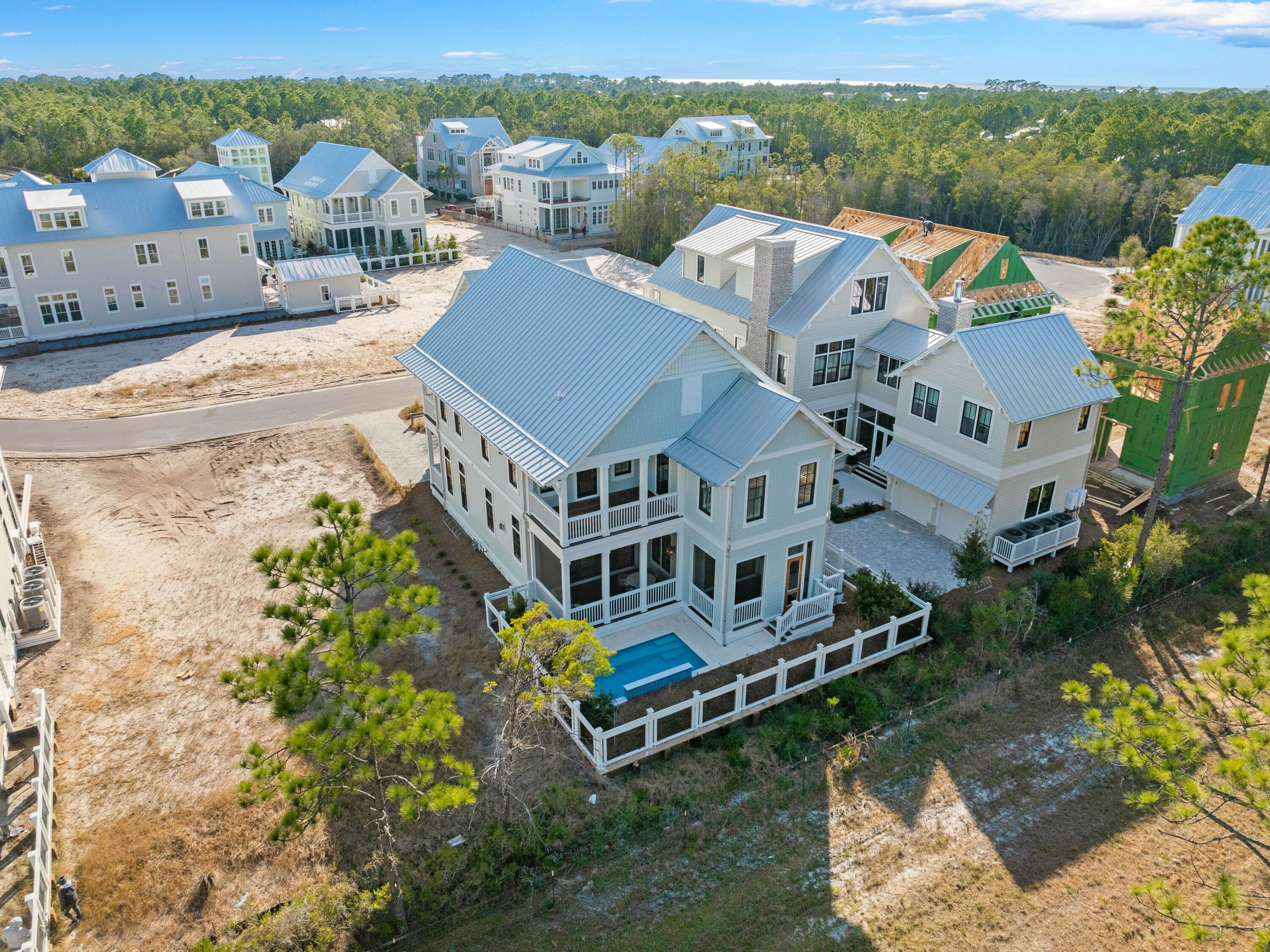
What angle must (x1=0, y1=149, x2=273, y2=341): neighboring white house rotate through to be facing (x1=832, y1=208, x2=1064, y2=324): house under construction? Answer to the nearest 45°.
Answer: approximately 135° to its left

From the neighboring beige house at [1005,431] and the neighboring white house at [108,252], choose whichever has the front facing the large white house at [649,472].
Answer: the neighboring beige house at [1005,431]

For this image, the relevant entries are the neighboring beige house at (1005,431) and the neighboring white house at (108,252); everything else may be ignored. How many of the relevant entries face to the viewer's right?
0

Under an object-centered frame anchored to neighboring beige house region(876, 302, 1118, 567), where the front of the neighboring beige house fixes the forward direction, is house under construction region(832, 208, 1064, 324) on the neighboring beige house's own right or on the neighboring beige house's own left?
on the neighboring beige house's own right

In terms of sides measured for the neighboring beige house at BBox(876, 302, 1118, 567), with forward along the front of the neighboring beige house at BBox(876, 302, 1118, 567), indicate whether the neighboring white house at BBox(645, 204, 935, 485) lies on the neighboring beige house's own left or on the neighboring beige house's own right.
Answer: on the neighboring beige house's own right

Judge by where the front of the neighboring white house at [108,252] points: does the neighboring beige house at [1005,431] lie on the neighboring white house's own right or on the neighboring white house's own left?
on the neighboring white house's own left

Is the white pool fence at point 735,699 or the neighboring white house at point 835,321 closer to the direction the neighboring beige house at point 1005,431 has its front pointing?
the white pool fence

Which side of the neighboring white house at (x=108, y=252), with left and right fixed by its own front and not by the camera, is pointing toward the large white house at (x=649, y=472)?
left

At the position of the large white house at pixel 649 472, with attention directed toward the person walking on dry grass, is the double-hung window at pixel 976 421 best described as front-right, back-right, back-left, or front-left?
back-left

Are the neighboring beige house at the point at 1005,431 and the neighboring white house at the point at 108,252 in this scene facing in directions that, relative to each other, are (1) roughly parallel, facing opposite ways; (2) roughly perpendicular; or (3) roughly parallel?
roughly perpendicular

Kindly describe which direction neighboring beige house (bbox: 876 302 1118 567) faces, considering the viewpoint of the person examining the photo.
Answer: facing the viewer and to the left of the viewer

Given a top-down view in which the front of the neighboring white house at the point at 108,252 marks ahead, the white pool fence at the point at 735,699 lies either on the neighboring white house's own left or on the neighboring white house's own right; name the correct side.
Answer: on the neighboring white house's own left

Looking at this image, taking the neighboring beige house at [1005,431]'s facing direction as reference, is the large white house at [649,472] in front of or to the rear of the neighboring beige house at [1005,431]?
in front

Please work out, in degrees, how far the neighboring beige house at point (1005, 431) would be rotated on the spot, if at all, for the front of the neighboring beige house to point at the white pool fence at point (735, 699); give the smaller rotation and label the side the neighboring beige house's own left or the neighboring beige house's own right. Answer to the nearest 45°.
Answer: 0° — it already faces it
